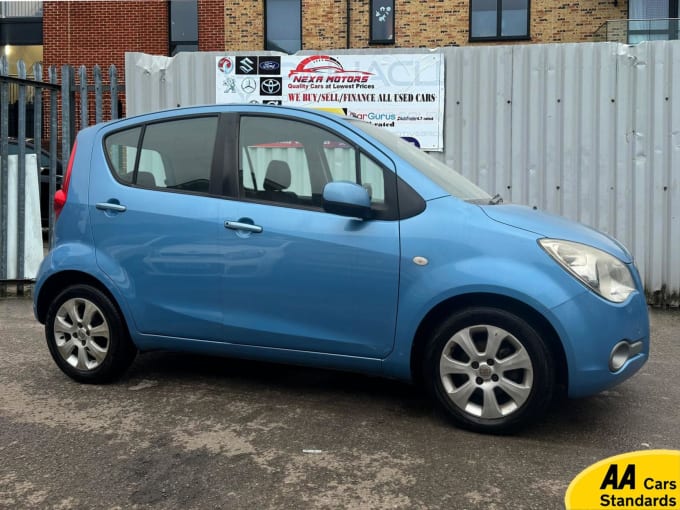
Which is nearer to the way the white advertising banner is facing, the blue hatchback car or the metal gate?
the blue hatchback car

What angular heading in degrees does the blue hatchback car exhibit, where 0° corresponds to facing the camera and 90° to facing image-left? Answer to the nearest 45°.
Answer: approximately 315°

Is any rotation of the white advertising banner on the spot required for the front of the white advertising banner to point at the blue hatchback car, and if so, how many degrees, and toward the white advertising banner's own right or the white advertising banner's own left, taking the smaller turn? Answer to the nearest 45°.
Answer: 0° — it already faces it

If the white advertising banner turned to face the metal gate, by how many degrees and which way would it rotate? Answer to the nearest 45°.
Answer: approximately 90° to its right

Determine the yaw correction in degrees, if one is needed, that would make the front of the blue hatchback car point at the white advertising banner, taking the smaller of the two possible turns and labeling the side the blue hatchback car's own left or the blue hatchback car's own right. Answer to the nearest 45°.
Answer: approximately 135° to the blue hatchback car's own left

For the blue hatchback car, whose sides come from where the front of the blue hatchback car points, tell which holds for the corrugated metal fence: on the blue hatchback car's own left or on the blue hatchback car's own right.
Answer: on the blue hatchback car's own left
